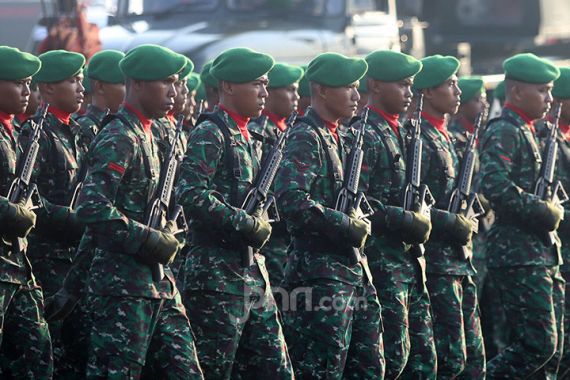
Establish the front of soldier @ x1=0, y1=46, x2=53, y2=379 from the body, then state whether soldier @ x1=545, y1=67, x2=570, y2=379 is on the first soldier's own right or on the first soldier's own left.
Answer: on the first soldier's own left
